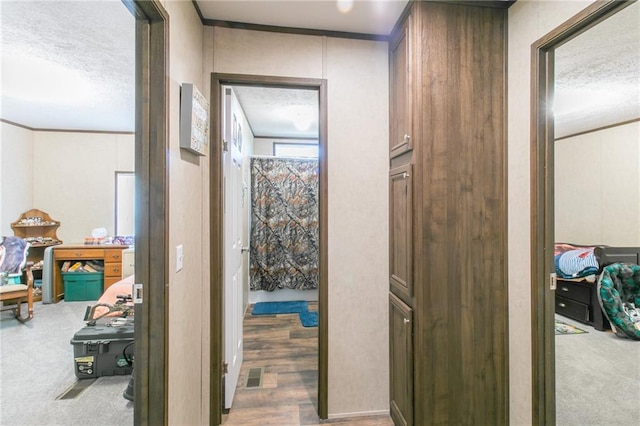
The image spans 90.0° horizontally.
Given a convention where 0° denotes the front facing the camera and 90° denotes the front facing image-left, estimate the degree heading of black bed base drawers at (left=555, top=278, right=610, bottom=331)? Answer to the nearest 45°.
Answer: approximately 45°

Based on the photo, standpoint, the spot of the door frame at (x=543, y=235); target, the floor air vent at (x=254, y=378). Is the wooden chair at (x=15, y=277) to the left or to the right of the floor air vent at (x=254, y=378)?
left

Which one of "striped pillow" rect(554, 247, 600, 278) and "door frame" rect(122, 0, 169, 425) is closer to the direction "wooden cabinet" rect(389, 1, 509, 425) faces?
the door frame

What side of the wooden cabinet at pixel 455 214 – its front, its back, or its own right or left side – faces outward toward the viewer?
left

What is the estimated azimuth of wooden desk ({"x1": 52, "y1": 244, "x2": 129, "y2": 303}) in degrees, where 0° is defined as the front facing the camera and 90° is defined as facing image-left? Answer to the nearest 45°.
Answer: approximately 0°

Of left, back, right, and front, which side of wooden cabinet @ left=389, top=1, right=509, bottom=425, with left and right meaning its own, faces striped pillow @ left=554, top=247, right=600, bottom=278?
back
